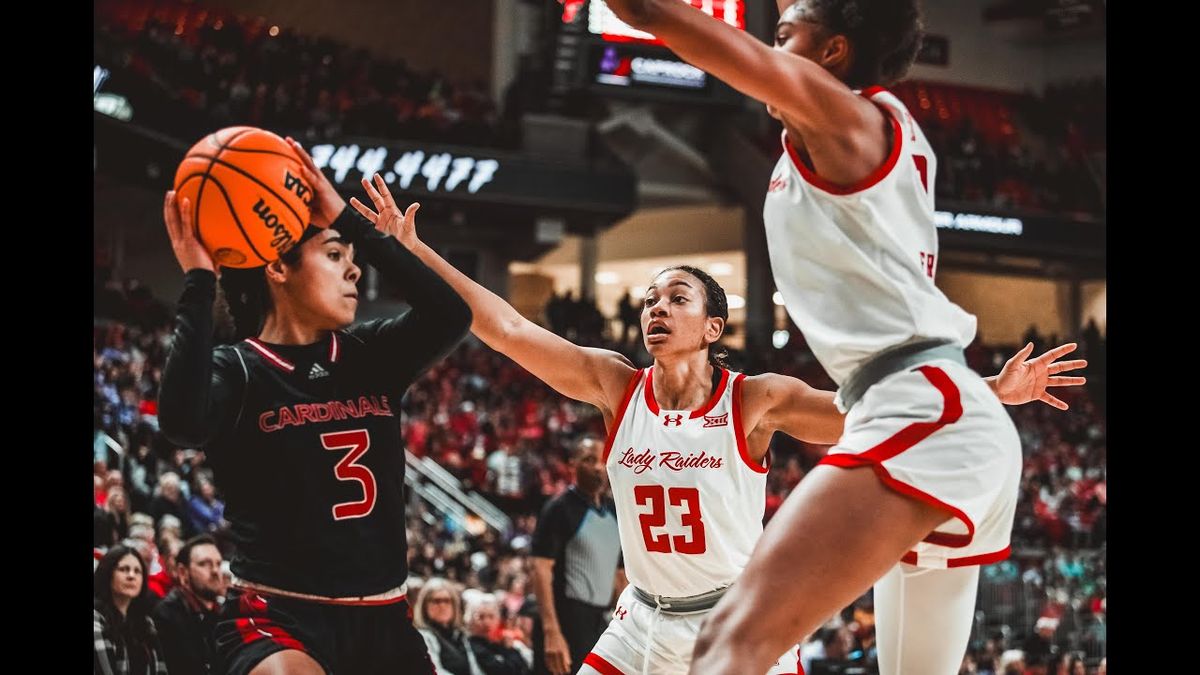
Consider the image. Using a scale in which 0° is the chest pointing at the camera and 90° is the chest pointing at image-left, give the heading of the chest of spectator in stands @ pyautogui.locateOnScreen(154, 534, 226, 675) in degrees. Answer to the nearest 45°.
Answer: approximately 315°

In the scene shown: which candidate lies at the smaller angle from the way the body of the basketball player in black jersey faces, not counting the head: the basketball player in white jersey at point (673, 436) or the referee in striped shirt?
the basketball player in white jersey

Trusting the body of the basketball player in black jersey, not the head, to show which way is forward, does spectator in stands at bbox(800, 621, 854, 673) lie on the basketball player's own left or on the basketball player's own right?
on the basketball player's own left

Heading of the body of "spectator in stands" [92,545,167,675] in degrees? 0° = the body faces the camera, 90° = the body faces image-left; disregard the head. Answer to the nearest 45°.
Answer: approximately 315°

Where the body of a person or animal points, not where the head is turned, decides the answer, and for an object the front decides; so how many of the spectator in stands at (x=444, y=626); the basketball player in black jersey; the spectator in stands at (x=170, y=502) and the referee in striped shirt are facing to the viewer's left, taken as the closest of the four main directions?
0

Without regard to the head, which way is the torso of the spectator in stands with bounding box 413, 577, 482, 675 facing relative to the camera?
toward the camera

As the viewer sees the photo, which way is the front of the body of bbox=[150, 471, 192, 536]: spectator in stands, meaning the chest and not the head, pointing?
toward the camera

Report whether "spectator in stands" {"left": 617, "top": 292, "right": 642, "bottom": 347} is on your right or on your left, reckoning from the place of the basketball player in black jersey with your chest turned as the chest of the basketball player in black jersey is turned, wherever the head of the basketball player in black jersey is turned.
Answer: on your left

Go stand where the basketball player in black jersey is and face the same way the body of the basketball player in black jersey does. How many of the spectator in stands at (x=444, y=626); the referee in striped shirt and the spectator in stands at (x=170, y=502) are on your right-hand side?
0

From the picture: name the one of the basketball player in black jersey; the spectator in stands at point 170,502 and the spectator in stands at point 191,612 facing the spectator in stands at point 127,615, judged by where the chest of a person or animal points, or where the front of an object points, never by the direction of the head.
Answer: the spectator in stands at point 170,502

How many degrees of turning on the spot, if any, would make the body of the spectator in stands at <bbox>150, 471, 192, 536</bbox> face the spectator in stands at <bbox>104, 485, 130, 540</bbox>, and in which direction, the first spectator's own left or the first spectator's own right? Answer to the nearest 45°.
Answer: approximately 45° to the first spectator's own right

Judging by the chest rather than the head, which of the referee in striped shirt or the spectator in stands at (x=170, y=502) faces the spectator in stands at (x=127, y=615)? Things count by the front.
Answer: the spectator in stands at (x=170, y=502)

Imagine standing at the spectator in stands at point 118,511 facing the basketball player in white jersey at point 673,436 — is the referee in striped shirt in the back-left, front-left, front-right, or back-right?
front-left

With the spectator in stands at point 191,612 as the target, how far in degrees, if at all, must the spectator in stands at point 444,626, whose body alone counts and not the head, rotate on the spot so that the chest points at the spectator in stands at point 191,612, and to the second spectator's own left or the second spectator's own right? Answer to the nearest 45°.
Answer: approximately 45° to the second spectator's own right

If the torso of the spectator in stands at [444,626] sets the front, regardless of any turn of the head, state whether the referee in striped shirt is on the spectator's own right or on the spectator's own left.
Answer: on the spectator's own left

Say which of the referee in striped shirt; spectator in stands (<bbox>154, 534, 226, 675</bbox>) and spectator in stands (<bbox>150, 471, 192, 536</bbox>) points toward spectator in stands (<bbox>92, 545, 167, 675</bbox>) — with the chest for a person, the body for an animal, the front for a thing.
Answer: spectator in stands (<bbox>150, 471, 192, 536</bbox>)

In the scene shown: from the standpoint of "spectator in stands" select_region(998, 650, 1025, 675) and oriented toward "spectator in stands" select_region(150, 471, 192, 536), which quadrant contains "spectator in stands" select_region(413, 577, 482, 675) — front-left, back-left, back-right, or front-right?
front-left

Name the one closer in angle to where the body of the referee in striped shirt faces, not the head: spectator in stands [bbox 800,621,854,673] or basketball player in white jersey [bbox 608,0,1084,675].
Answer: the basketball player in white jersey

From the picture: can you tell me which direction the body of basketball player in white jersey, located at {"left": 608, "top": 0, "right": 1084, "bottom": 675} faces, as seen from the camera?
to the viewer's left

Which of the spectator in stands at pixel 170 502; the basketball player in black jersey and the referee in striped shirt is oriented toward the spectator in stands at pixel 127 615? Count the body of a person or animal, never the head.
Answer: the spectator in stands at pixel 170 502

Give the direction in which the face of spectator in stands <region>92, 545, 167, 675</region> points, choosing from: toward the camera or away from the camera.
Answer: toward the camera

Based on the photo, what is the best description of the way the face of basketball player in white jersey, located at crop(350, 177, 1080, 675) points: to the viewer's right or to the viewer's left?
to the viewer's left

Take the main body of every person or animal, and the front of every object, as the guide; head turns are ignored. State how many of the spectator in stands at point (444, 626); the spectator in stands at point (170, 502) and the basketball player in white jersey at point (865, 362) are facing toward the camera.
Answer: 2
